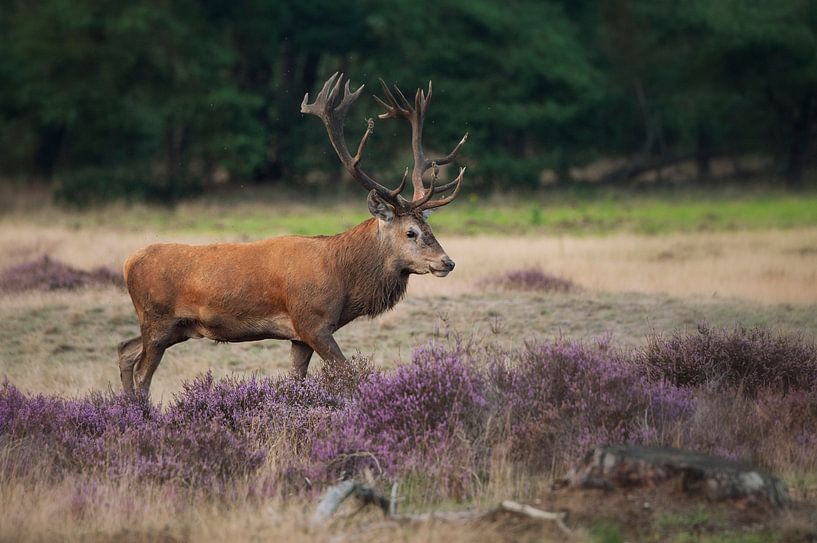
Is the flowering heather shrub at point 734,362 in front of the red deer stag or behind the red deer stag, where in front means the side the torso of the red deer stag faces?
in front

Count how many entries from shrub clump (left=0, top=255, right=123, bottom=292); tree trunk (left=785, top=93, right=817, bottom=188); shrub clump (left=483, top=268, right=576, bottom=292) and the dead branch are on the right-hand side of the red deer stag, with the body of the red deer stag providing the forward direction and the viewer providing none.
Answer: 1

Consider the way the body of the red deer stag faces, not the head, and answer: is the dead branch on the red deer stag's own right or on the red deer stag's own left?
on the red deer stag's own right

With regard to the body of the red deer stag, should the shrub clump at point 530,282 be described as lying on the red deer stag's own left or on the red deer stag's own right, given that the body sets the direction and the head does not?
on the red deer stag's own left

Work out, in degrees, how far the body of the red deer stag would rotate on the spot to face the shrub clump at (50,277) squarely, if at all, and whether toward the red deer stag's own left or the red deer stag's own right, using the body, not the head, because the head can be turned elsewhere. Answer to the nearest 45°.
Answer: approximately 135° to the red deer stag's own left

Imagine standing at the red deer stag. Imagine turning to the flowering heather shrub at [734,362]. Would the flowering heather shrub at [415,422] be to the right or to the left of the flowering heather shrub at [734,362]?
right

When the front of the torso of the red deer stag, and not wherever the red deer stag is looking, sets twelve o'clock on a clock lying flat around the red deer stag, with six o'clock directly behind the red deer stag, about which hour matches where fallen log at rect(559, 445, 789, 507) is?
The fallen log is roughly at 2 o'clock from the red deer stag.

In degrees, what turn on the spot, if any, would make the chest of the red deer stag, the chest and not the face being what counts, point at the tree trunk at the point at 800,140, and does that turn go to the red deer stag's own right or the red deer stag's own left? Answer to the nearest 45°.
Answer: approximately 45° to the red deer stag's own left

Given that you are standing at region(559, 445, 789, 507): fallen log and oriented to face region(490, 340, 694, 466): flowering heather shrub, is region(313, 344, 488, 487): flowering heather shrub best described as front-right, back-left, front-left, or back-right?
front-left

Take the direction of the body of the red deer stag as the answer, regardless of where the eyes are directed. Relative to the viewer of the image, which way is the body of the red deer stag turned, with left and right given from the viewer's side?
facing to the right of the viewer

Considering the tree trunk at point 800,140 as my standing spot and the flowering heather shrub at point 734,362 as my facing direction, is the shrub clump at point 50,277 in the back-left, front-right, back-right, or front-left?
front-right

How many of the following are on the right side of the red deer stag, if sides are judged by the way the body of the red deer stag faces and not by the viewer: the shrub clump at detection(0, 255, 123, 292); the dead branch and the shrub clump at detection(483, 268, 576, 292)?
1

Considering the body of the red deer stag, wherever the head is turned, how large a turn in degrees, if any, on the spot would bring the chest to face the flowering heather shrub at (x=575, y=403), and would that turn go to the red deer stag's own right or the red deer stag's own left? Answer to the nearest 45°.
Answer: approximately 45° to the red deer stag's own right
